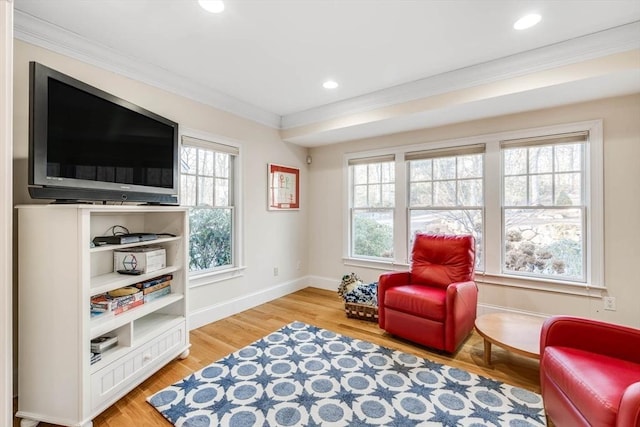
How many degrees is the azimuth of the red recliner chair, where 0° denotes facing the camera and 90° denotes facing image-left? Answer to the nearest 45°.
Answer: approximately 45°

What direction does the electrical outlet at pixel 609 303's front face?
toward the camera

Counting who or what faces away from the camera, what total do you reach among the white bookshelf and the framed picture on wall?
0

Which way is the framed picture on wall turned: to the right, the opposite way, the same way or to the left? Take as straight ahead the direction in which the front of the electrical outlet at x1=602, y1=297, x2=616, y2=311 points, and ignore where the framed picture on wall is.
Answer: to the left

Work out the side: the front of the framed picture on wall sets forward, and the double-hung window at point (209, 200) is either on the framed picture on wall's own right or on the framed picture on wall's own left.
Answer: on the framed picture on wall's own right

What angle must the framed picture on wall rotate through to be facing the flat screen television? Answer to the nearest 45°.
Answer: approximately 90° to its right

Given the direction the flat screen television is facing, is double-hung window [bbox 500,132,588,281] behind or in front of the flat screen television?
in front

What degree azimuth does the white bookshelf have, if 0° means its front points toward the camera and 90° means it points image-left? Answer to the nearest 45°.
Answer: approximately 315°

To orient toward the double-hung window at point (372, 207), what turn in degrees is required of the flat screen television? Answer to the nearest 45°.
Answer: approximately 45° to its left

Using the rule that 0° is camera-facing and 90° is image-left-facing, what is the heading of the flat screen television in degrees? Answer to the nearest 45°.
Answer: approximately 315°

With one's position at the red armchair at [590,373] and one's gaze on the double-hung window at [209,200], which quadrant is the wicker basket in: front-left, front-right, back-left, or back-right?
front-right

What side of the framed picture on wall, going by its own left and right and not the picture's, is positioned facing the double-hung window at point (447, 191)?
front

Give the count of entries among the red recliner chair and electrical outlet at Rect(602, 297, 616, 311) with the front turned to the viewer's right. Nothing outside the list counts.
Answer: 0

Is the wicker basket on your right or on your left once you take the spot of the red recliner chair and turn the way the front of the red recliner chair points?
on your right

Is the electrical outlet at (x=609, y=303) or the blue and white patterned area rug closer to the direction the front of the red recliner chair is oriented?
the blue and white patterned area rug

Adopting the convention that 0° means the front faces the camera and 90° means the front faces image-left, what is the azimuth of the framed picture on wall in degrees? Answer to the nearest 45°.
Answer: approximately 315°
